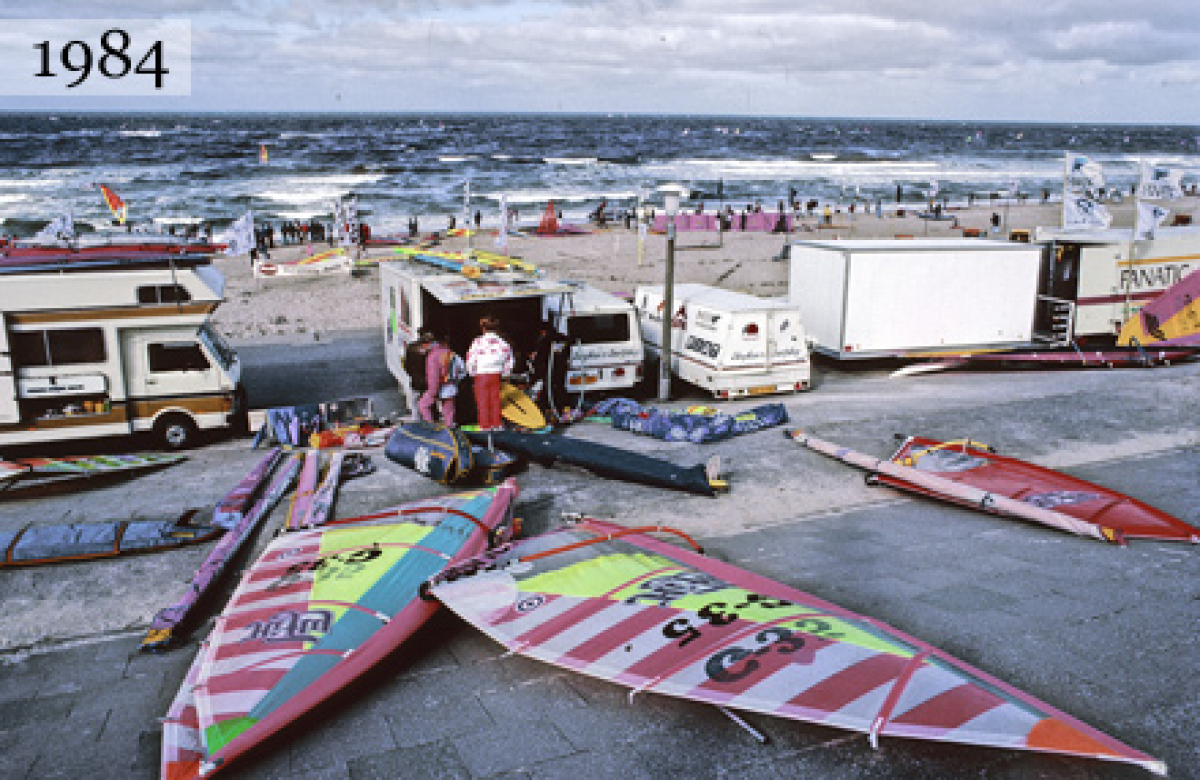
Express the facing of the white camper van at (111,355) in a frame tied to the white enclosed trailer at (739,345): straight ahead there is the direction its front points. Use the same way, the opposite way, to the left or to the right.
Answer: to the right

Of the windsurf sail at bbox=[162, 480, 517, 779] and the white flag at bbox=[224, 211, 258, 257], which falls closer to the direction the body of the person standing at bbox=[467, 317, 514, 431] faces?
the white flag

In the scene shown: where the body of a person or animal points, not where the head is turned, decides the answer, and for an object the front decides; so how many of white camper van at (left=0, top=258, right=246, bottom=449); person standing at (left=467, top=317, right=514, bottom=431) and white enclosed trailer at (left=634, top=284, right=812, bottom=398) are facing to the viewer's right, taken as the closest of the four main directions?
1

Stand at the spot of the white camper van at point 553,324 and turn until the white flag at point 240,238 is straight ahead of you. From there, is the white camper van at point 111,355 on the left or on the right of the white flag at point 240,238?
left

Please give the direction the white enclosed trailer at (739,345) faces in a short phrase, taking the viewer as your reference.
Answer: facing away from the viewer and to the left of the viewer

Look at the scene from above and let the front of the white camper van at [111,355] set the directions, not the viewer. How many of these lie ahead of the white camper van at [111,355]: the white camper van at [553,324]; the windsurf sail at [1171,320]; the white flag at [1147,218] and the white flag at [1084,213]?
4

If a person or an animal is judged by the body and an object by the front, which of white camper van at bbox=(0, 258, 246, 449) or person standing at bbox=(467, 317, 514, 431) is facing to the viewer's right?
the white camper van

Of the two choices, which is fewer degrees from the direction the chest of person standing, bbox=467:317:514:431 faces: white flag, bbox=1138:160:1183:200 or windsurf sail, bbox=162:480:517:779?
the white flag

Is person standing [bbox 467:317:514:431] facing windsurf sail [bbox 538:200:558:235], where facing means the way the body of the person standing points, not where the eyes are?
yes

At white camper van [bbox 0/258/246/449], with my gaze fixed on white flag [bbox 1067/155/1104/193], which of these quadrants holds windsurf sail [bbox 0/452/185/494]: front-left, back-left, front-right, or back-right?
back-right

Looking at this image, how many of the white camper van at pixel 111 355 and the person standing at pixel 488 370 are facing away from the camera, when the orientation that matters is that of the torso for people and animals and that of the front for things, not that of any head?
1

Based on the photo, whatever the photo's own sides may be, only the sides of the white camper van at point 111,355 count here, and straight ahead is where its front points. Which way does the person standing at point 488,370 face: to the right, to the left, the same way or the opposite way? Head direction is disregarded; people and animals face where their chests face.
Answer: to the left

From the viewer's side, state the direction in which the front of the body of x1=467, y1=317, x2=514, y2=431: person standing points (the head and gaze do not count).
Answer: away from the camera

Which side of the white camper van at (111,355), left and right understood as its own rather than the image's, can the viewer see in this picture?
right
